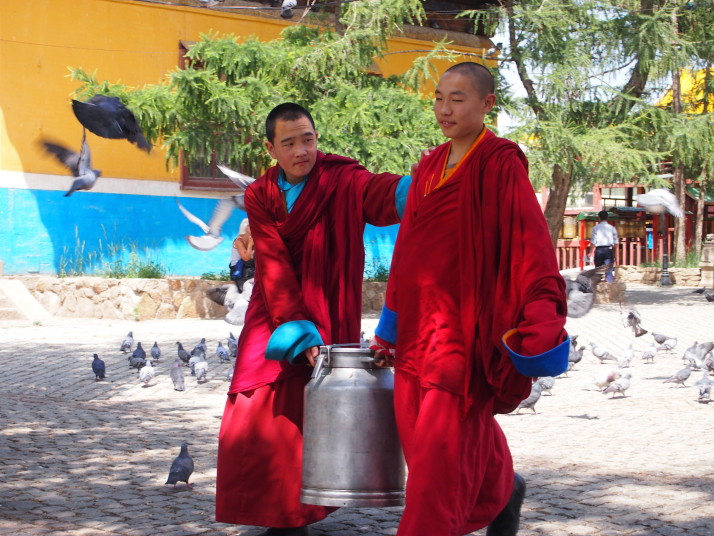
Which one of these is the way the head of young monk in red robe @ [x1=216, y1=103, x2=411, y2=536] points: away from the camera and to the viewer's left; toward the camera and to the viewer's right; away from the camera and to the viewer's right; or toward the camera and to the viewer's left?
toward the camera and to the viewer's right

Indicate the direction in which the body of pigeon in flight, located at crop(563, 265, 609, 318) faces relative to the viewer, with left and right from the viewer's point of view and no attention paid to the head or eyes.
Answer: facing to the left of the viewer

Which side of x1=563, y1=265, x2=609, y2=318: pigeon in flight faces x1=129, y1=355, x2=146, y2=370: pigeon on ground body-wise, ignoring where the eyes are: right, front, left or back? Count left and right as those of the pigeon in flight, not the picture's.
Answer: front

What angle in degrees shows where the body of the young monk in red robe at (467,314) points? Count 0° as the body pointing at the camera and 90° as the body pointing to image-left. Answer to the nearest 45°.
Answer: approximately 45°
